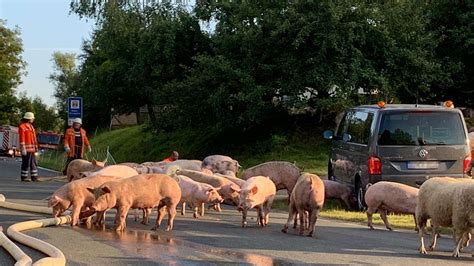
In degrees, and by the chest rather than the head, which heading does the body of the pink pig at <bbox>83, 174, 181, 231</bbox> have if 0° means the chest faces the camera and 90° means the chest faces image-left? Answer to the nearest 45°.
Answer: approximately 90°

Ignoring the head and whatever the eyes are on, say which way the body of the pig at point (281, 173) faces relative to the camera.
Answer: to the viewer's left

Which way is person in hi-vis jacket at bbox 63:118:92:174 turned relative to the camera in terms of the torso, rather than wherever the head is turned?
toward the camera

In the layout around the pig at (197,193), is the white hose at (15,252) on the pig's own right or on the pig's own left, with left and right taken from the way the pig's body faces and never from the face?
on the pig's own right

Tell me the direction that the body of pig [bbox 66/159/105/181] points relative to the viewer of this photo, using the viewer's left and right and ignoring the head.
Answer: facing to the right of the viewer

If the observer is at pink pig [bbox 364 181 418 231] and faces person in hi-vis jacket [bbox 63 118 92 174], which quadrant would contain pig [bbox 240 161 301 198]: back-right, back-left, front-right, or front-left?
front-right

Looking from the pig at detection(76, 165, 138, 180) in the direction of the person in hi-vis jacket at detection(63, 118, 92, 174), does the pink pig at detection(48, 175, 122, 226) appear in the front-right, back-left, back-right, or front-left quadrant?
back-left

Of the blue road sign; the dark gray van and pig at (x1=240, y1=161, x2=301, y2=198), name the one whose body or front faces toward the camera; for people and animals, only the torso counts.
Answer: the blue road sign
